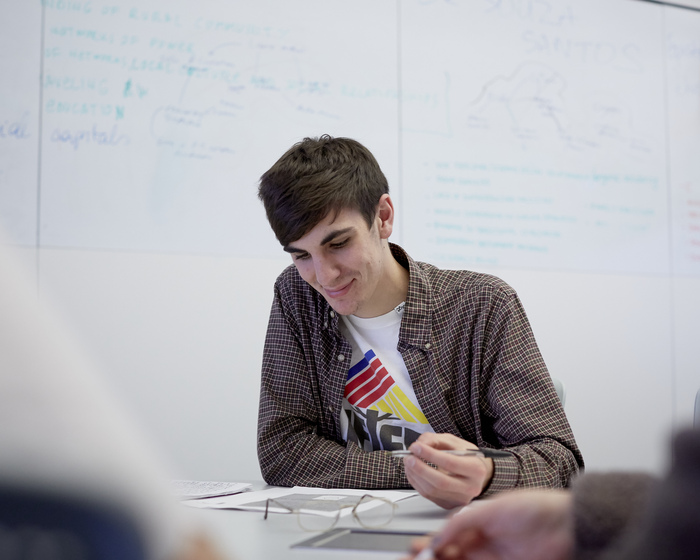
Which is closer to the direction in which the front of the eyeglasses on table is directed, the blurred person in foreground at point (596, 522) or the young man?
the blurred person in foreground

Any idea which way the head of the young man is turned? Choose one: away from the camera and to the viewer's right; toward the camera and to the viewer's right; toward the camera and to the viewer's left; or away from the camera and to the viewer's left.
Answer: toward the camera and to the viewer's left

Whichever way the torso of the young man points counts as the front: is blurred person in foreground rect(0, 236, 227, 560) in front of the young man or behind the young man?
in front

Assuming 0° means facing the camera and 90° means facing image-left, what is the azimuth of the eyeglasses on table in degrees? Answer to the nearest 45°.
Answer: approximately 315°

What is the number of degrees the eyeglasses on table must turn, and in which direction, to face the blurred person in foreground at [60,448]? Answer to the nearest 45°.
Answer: approximately 45° to its right
